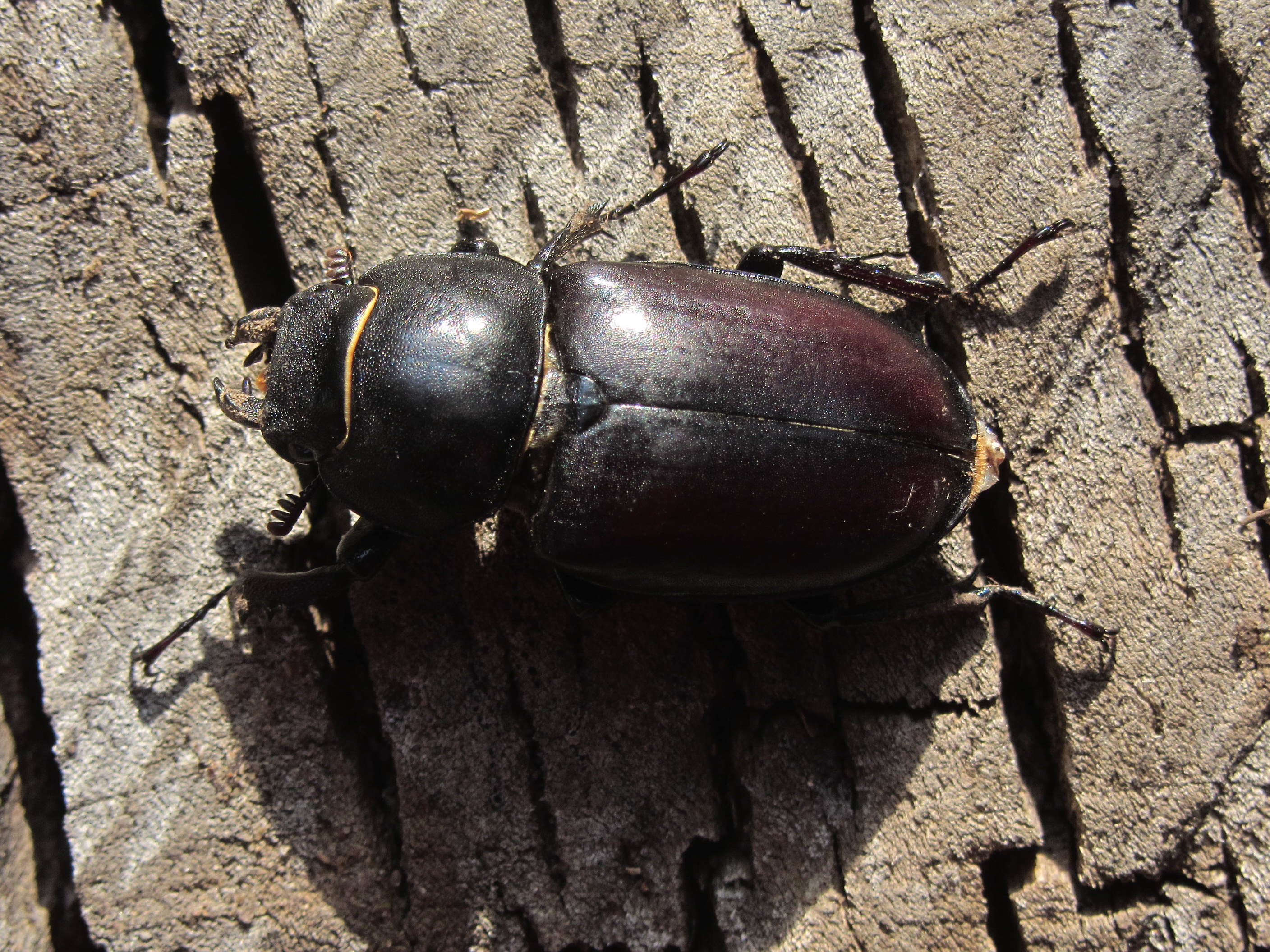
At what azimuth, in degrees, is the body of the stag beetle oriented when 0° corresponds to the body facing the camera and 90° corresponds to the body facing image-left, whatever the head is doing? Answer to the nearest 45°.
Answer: approximately 90°
